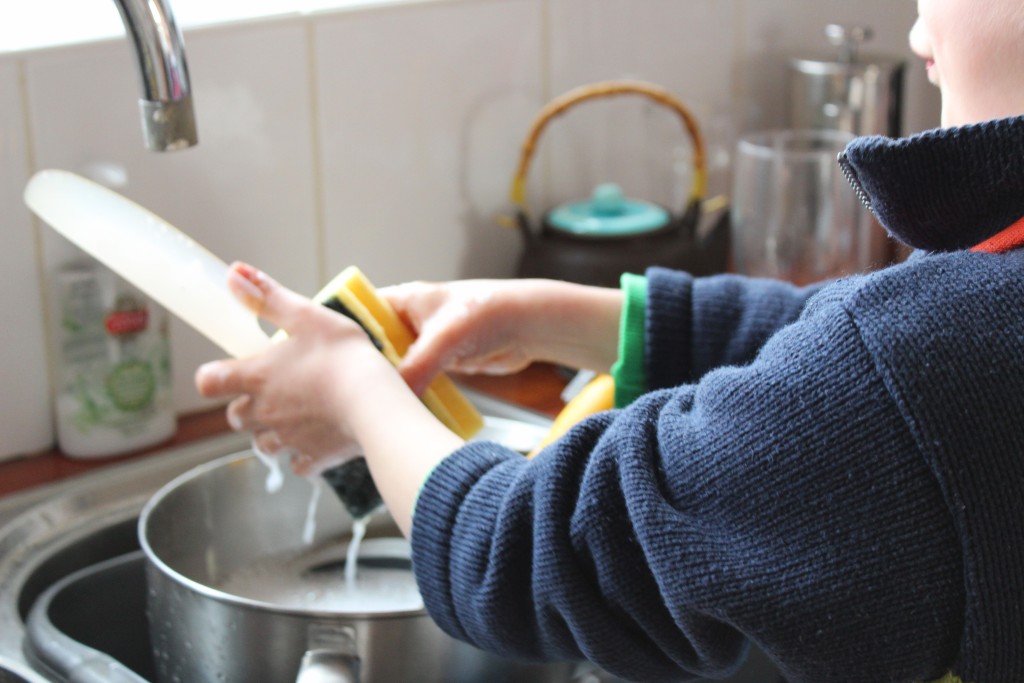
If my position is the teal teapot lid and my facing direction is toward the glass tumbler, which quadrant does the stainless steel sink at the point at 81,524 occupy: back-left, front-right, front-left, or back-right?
back-right

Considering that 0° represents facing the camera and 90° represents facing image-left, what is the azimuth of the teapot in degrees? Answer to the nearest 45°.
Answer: approximately 270°

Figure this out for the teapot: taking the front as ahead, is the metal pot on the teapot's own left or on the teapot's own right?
on the teapot's own right

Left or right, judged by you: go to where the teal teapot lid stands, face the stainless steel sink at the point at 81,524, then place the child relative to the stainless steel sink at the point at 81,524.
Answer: left

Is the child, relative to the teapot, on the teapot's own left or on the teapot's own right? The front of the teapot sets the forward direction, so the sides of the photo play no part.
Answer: on the teapot's own right
